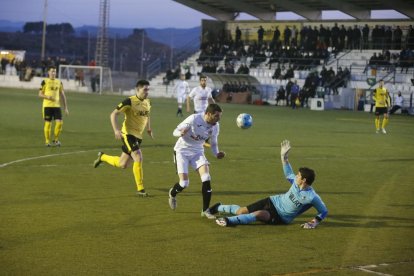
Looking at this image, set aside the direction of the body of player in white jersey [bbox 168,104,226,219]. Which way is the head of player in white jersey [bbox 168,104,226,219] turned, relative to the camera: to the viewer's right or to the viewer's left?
to the viewer's right

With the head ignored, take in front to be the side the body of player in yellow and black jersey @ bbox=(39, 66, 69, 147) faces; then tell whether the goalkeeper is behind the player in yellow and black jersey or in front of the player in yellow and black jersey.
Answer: in front

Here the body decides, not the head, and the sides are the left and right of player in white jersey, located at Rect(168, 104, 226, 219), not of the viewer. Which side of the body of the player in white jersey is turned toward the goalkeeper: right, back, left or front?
front

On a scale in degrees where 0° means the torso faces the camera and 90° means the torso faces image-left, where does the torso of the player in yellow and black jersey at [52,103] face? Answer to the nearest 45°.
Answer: approximately 0°

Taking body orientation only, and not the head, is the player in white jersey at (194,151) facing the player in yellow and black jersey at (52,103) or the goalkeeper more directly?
the goalkeeper

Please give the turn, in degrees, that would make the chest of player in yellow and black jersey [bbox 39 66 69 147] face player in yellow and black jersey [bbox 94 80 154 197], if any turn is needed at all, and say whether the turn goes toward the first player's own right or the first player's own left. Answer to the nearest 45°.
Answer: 0° — they already face them

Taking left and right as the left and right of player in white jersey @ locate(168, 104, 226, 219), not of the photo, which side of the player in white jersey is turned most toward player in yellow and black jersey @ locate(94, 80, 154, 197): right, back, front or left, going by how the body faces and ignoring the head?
back

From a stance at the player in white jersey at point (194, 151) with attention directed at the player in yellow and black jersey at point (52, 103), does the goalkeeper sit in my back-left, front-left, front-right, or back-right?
back-right

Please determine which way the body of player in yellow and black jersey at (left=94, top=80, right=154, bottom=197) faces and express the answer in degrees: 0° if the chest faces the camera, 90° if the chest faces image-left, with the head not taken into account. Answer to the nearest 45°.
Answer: approximately 315°

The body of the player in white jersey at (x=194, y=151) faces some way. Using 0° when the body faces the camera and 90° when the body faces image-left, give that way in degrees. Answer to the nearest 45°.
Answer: approximately 315°
